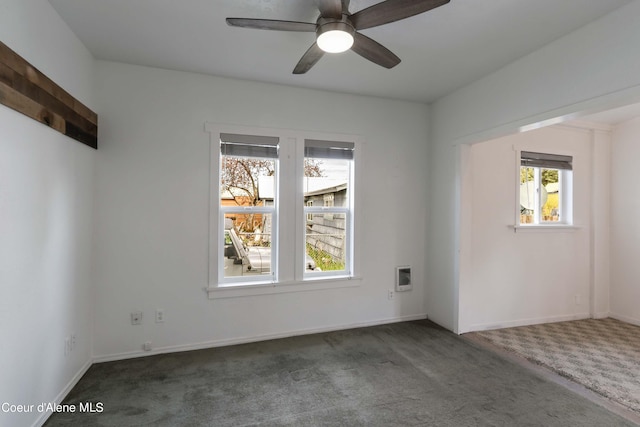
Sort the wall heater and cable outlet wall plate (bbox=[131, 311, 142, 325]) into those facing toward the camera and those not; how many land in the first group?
2

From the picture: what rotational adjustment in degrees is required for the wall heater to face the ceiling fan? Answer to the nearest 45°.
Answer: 0° — it already faces it

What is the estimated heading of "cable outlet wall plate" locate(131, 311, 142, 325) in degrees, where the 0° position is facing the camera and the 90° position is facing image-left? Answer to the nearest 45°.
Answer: approximately 0°

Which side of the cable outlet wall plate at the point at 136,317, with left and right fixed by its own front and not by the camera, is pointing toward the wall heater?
left

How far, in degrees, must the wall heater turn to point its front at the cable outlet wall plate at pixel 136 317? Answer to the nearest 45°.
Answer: approximately 45° to its right

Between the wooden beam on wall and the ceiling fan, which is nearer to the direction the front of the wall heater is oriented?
the ceiling fan

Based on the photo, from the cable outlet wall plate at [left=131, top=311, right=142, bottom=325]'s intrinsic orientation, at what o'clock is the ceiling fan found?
The ceiling fan is roughly at 11 o'clock from the cable outlet wall plate.

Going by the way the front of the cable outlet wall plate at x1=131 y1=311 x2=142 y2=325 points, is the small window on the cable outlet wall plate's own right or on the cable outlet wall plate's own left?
on the cable outlet wall plate's own left

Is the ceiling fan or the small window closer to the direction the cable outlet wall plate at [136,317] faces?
the ceiling fan

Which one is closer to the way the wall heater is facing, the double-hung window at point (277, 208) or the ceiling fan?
the ceiling fan

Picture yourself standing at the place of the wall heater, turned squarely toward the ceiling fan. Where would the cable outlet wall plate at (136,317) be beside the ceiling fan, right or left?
right
